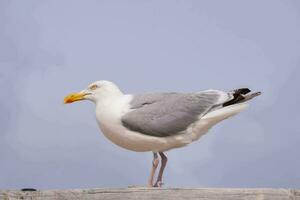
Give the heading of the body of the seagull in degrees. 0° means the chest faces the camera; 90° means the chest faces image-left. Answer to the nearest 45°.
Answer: approximately 90°
